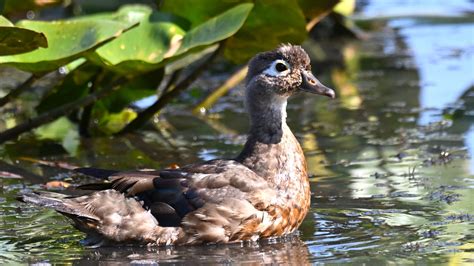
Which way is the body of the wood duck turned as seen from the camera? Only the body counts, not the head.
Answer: to the viewer's right
